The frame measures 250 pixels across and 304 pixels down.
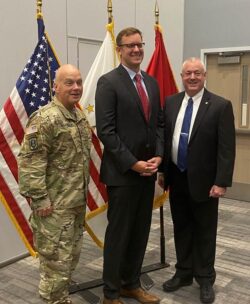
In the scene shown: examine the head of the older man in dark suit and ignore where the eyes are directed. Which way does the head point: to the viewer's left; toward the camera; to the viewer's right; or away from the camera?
toward the camera

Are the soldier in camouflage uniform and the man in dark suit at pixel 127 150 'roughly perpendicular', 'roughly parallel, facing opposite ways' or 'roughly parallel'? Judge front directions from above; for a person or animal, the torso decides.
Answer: roughly parallel

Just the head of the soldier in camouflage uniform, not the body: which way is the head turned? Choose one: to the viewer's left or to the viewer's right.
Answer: to the viewer's right

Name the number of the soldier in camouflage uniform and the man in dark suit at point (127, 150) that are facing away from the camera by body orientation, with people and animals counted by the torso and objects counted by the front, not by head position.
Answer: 0

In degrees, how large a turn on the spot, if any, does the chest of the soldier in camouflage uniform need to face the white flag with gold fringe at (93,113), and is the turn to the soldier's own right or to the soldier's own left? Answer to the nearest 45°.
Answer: approximately 135° to the soldier's own left

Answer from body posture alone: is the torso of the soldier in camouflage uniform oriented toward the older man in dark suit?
no

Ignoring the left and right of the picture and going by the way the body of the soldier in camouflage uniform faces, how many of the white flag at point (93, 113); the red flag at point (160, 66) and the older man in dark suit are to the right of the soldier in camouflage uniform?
0

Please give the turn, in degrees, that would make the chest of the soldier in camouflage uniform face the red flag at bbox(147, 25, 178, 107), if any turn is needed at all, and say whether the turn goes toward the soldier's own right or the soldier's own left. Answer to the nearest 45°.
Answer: approximately 90° to the soldier's own left

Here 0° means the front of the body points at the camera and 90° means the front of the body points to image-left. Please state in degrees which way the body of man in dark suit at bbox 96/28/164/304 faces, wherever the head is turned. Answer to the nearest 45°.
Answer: approximately 315°

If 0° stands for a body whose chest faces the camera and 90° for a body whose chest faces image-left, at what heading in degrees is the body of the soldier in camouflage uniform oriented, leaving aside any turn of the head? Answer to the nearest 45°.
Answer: approximately 315°

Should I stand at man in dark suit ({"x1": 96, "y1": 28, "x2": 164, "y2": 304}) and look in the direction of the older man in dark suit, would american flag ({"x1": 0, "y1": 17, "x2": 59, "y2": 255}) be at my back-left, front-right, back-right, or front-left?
back-left
